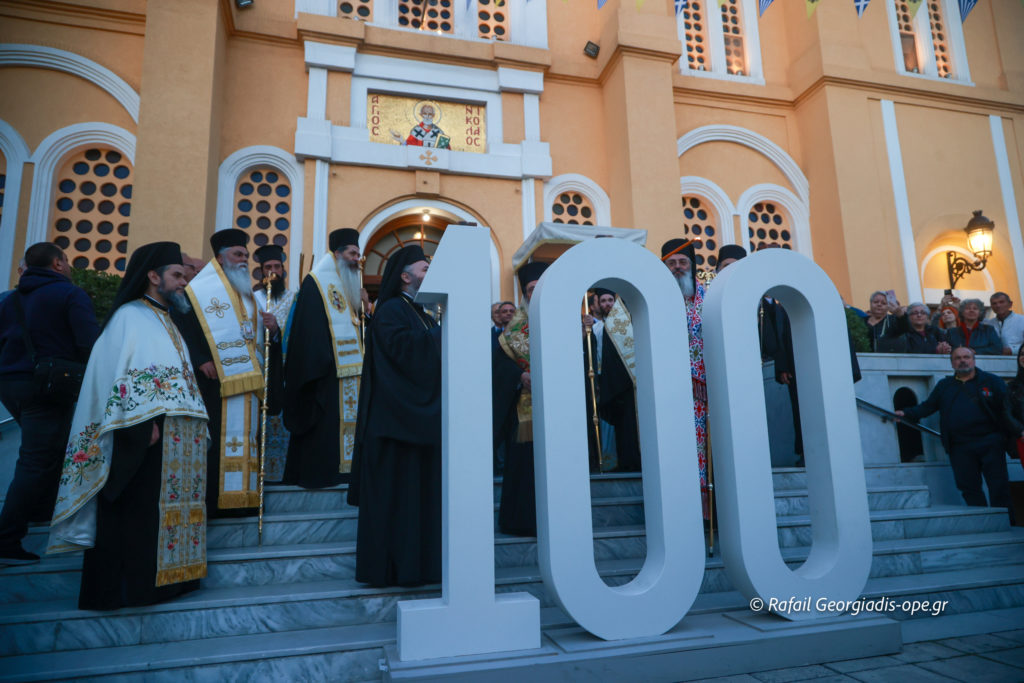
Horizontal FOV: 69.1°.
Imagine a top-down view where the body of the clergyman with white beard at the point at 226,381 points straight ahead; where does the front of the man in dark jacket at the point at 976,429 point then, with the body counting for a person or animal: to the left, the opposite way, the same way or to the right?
to the right

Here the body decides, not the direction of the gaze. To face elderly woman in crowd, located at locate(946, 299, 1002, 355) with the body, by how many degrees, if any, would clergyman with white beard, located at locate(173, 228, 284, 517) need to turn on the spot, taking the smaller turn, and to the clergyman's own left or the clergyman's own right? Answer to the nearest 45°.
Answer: approximately 45° to the clergyman's own left

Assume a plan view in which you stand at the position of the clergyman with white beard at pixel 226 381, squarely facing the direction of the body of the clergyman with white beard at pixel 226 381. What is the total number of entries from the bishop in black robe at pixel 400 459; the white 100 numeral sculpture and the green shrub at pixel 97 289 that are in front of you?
2

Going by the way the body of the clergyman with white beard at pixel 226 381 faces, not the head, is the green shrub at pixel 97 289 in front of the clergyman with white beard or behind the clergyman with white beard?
behind

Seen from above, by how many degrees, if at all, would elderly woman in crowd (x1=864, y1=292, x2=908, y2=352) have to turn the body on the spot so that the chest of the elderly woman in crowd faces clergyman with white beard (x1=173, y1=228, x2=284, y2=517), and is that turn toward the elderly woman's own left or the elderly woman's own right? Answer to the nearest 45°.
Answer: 0° — they already face them

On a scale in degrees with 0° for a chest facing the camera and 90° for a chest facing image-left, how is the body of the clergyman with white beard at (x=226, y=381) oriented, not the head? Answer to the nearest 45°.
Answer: approximately 315°
